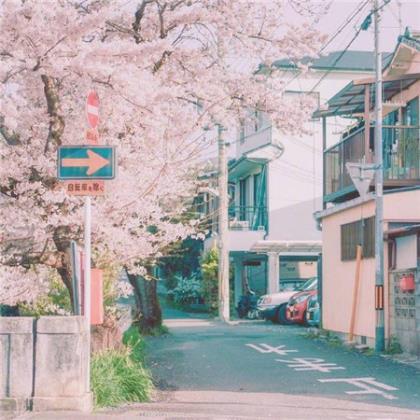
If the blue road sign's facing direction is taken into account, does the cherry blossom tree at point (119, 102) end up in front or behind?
behind

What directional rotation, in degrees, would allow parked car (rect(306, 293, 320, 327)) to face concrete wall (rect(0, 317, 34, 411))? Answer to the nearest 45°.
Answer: approximately 45° to its left

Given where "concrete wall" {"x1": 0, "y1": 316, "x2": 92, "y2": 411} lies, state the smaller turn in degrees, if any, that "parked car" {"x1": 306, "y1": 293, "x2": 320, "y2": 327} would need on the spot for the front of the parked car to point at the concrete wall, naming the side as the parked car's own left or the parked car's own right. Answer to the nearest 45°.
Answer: approximately 45° to the parked car's own left

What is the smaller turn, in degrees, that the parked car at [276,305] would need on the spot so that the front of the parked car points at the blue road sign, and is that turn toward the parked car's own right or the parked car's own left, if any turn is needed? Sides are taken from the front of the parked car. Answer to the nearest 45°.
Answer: approximately 45° to the parked car's own left

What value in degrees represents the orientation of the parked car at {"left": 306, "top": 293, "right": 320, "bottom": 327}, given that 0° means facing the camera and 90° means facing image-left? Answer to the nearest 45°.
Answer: approximately 45°
